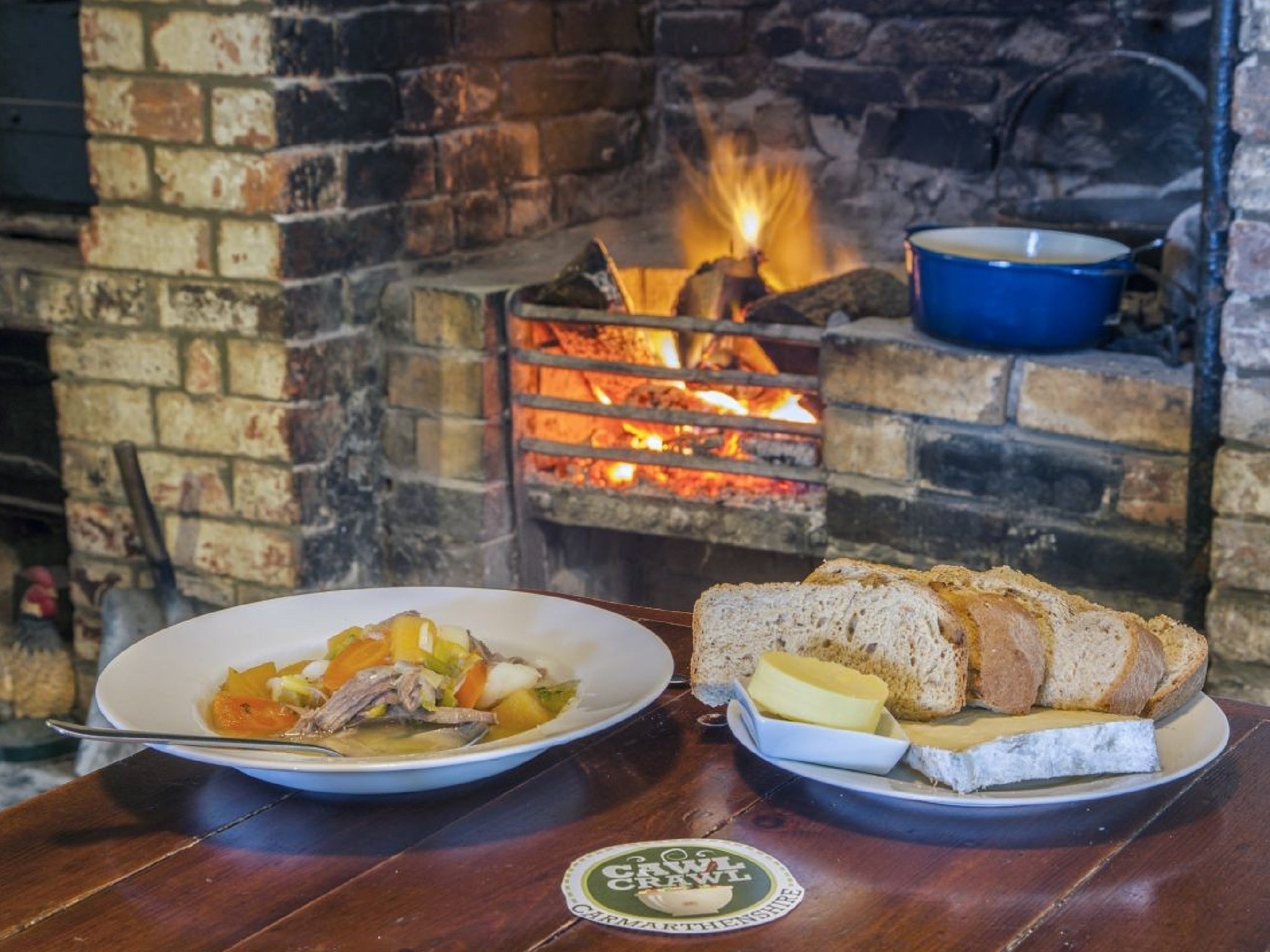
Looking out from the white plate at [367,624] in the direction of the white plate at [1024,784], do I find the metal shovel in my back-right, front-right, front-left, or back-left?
back-left

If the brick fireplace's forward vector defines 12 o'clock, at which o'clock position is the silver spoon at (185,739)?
The silver spoon is roughly at 12 o'clock from the brick fireplace.

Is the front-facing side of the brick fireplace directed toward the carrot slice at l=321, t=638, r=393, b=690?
yes

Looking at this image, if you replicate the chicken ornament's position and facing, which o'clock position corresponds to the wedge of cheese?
The wedge of cheese is roughly at 1 o'clock from the chicken ornament.

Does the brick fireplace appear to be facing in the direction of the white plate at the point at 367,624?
yes

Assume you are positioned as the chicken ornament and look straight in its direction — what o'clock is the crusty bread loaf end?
The crusty bread loaf end is roughly at 1 o'clock from the chicken ornament.

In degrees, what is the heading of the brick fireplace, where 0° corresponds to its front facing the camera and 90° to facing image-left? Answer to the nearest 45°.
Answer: approximately 0°

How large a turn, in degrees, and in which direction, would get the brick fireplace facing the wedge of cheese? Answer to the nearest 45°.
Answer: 0° — it already faces it
